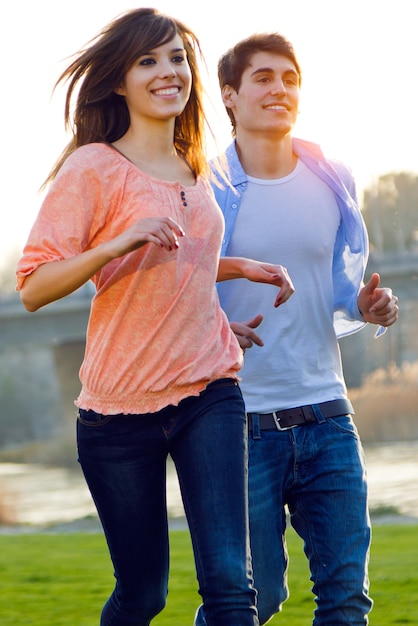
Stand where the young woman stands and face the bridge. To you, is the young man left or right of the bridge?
right

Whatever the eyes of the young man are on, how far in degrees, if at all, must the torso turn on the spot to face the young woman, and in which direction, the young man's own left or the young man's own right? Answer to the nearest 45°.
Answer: approximately 45° to the young man's own right

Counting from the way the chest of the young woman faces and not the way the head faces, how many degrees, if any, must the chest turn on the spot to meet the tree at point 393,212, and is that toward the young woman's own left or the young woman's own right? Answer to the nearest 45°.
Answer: approximately 135° to the young woman's own left

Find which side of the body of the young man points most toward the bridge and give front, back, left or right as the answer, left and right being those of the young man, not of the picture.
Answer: back

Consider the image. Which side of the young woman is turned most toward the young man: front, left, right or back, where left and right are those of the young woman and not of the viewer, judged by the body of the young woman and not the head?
left

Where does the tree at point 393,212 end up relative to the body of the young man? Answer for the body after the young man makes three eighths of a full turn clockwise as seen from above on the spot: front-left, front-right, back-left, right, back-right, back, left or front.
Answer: front-right

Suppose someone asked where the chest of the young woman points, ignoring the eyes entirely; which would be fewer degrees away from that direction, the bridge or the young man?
the young man

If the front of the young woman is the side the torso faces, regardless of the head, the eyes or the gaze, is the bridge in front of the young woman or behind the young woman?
behind
